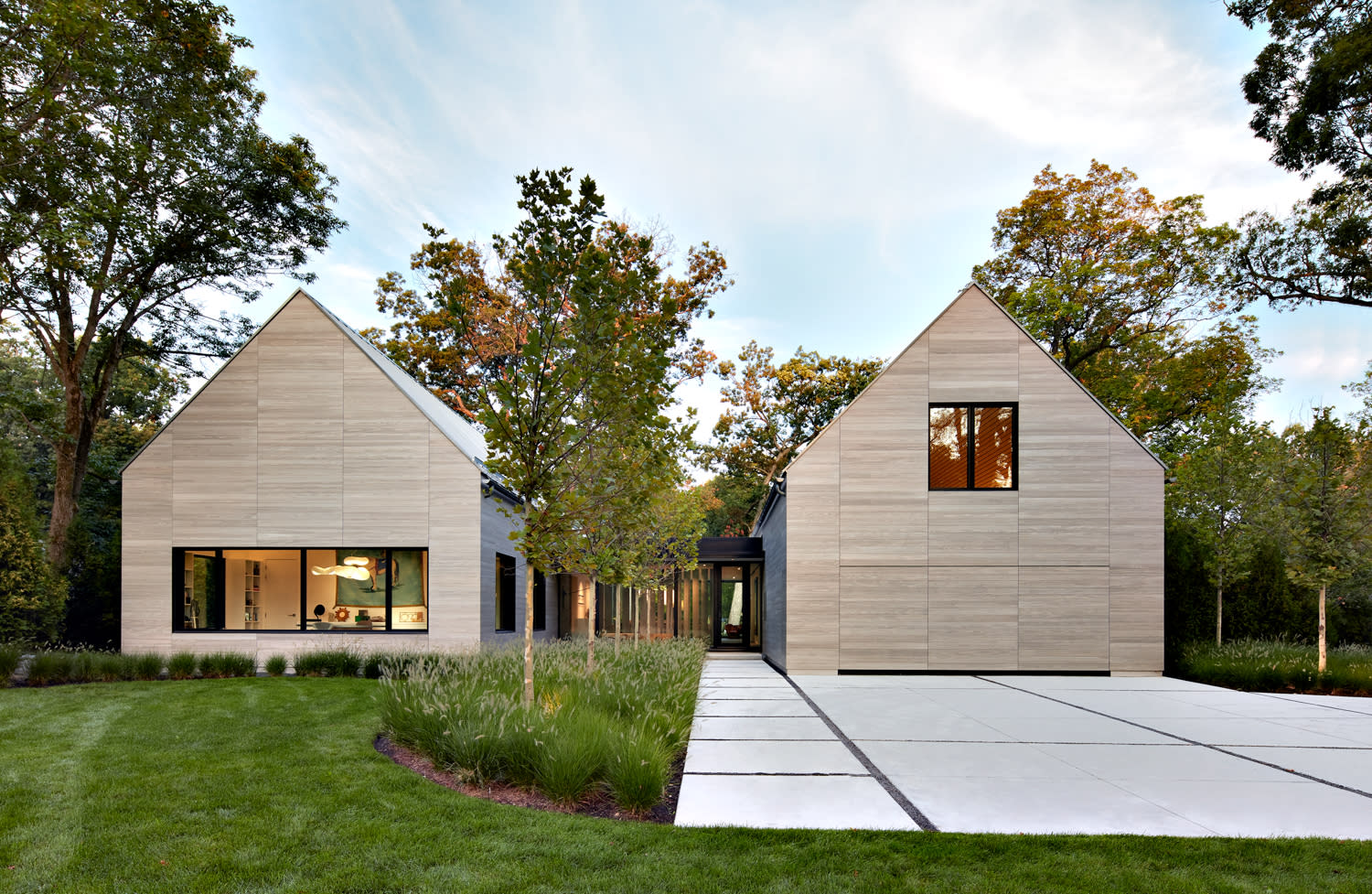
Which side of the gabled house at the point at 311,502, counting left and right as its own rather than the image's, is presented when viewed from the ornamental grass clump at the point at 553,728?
front

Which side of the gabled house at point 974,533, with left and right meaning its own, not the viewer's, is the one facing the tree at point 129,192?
right

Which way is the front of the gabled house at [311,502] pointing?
toward the camera

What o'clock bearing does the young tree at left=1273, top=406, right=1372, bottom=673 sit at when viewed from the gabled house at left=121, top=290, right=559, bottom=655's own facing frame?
The young tree is roughly at 10 o'clock from the gabled house.

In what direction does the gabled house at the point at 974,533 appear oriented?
toward the camera

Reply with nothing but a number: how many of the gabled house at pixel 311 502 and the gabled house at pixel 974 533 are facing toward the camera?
2

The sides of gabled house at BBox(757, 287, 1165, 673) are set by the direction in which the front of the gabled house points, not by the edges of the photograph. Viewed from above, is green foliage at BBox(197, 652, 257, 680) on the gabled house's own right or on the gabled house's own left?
on the gabled house's own right
